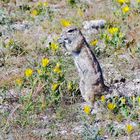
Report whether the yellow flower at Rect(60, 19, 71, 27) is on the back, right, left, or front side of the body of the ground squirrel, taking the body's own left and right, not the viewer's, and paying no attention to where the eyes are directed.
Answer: right

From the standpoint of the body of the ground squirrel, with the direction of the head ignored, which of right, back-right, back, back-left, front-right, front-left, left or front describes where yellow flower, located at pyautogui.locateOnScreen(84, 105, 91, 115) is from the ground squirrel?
left

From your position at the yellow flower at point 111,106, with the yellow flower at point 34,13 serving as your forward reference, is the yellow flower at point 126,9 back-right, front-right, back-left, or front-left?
front-right

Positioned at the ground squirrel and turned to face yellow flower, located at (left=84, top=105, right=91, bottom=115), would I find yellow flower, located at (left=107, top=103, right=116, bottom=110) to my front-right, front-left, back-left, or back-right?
front-left

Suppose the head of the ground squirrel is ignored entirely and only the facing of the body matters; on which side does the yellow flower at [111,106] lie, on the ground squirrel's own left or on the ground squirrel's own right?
on the ground squirrel's own left

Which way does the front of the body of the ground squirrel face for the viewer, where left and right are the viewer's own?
facing to the left of the viewer

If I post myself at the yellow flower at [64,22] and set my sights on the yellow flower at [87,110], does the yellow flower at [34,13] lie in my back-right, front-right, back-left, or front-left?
back-right

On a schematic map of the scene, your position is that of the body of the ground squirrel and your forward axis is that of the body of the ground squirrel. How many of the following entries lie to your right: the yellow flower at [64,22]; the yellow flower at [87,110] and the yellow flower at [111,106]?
1

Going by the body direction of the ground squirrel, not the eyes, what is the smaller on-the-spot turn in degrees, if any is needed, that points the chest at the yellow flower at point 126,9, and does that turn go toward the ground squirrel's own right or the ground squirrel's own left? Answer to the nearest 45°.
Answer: approximately 90° to the ground squirrel's own right

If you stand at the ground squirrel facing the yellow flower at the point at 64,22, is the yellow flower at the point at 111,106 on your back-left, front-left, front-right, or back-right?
back-right

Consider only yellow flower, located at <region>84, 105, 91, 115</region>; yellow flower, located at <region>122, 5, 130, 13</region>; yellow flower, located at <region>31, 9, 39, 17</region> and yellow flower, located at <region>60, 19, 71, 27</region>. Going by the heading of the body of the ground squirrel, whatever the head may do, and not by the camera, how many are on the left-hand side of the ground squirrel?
1

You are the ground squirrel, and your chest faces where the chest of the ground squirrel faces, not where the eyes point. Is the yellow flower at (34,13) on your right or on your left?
on your right

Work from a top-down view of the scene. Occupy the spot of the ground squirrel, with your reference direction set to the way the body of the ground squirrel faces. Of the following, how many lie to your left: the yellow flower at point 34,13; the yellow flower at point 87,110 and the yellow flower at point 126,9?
1
